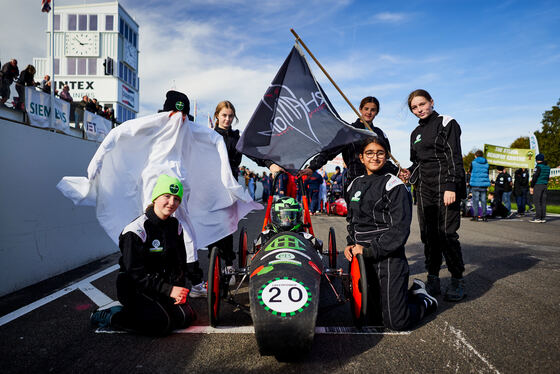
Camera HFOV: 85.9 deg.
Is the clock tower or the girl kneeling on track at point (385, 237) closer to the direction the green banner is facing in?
the girl kneeling on track

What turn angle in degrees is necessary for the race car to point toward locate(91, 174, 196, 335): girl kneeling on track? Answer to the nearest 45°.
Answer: approximately 90° to its right

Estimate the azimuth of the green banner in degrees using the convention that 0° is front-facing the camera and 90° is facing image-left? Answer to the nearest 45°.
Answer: approximately 0°

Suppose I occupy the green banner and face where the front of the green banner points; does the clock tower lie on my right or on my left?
on my right

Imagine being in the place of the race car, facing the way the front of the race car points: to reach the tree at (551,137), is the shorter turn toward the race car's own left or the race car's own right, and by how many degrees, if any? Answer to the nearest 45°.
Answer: approximately 135° to the race car's own left

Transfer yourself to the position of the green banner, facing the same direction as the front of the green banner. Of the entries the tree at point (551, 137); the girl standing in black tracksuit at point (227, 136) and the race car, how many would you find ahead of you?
2

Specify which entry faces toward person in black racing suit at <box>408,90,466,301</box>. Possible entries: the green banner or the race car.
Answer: the green banner

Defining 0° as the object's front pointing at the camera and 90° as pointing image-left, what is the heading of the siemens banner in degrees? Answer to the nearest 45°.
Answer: approximately 315°

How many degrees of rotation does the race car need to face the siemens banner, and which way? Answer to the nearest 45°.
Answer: approximately 135° to its right
